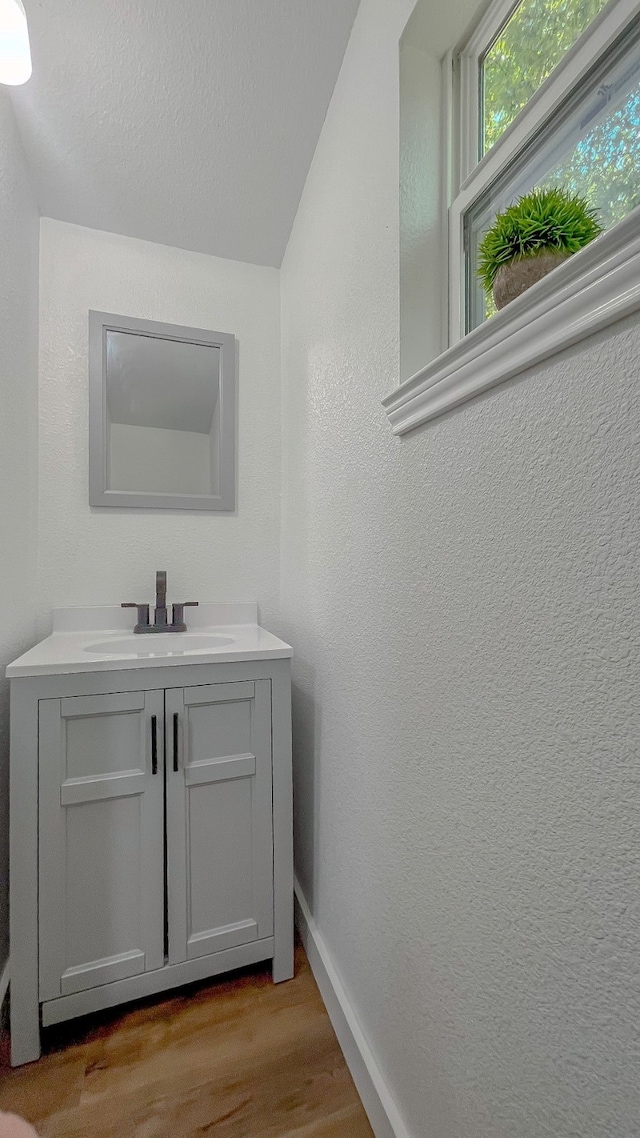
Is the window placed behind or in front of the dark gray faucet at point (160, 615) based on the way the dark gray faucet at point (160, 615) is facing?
in front

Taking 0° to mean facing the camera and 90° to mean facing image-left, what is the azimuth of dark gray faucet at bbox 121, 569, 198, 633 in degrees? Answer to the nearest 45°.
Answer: approximately 0°
